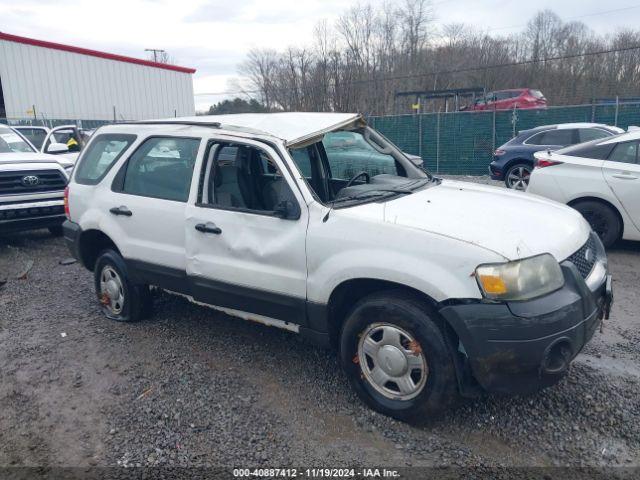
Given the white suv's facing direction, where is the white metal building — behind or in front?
behind

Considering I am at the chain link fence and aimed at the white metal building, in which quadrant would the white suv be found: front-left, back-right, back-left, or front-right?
back-right

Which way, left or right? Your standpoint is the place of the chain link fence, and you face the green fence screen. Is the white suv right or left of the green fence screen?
right

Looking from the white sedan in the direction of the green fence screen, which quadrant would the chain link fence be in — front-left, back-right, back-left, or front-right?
front-left

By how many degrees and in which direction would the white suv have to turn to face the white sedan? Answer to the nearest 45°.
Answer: approximately 90° to its left

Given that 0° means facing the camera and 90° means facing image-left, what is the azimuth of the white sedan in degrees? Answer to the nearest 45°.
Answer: approximately 270°

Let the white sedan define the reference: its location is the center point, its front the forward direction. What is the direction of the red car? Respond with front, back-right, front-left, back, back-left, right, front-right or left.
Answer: left

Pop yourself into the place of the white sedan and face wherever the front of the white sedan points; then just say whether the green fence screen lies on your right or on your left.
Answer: on your left
